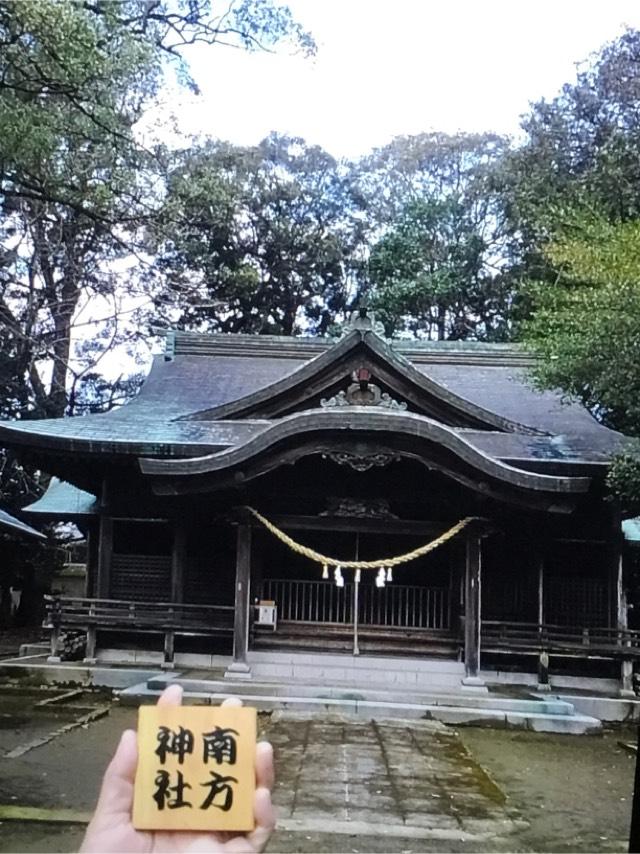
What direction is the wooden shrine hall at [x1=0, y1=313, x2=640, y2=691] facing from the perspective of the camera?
toward the camera

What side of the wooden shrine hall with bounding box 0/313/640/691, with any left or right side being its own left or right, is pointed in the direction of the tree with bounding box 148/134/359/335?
back

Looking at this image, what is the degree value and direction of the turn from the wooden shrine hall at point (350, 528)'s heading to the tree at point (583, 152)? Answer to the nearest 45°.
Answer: approximately 135° to its left

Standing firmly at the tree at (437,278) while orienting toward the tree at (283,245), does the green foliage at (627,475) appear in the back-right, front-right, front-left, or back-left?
back-left

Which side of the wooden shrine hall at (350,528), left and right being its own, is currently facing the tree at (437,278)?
back
